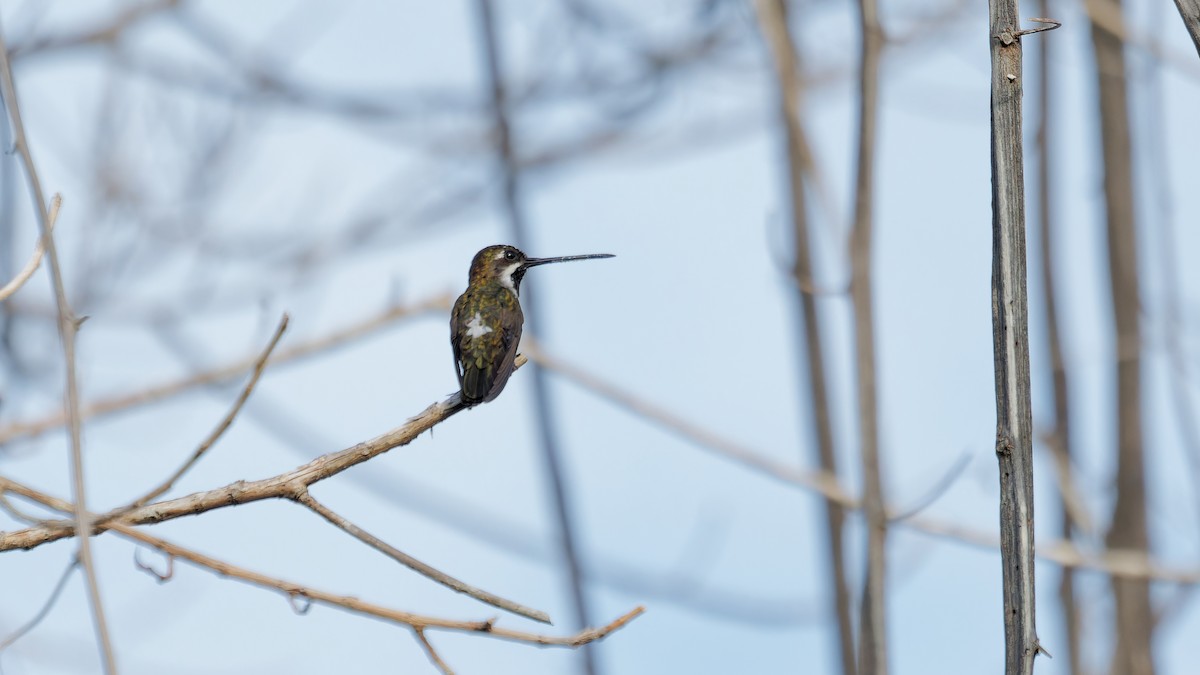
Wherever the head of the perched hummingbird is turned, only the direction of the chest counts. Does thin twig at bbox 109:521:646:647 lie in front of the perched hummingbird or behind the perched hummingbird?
behind

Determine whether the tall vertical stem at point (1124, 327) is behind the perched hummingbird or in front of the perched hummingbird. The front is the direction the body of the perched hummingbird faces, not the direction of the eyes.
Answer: in front

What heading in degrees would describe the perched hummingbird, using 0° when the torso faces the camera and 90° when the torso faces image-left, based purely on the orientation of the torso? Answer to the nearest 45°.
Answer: approximately 225°

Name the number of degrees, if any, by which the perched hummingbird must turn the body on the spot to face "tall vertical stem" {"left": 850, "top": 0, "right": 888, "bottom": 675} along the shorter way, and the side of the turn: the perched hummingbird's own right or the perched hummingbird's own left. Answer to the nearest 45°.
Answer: approximately 90° to the perched hummingbird's own right

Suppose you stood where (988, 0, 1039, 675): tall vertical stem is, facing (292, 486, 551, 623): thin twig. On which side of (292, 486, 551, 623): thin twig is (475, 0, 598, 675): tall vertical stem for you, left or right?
right

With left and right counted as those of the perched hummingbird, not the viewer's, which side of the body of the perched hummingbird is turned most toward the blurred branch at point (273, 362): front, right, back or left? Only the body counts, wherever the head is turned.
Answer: left

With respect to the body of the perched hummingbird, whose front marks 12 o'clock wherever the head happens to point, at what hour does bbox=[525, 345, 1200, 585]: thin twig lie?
The thin twig is roughly at 1 o'clock from the perched hummingbird.
